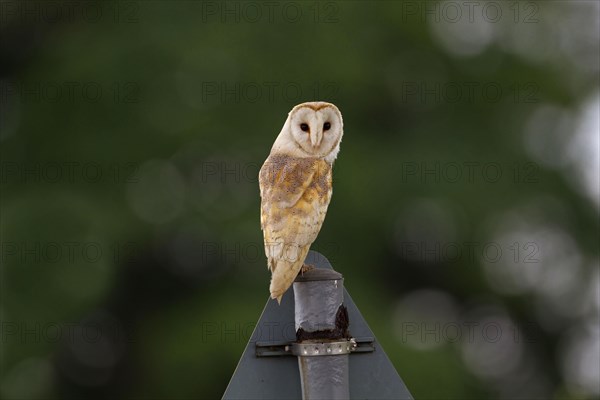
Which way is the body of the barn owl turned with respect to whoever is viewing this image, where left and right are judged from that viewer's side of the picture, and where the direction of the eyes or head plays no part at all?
facing away from the viewer and to the right of the viewer
